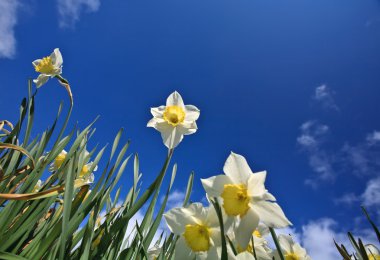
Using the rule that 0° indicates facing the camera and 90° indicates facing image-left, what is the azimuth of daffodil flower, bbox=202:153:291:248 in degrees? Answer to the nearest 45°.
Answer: approximately 45°
